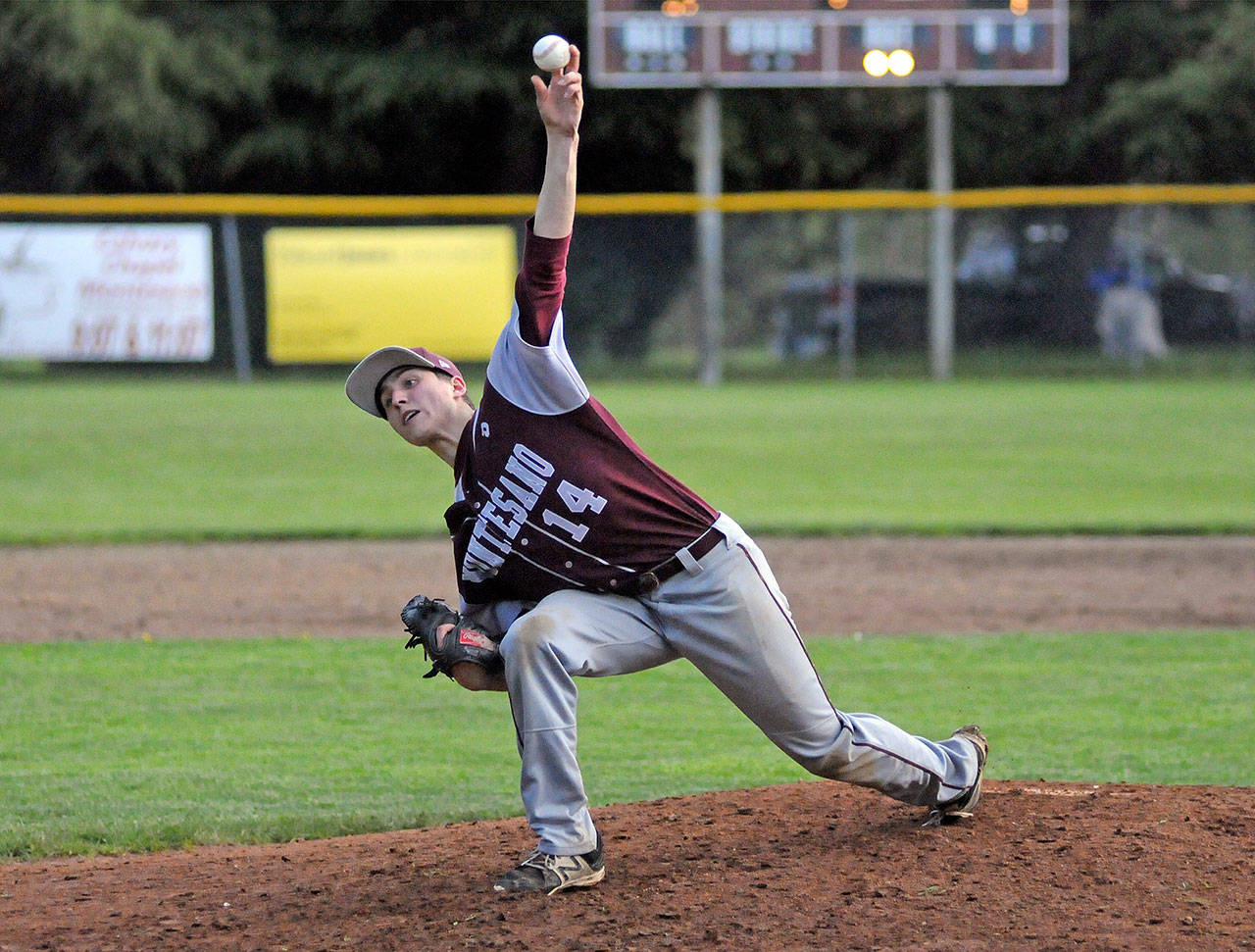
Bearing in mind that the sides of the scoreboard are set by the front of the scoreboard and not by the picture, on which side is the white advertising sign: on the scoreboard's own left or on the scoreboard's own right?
on the scoreboard's own right

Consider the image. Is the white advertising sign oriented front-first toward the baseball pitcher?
yes

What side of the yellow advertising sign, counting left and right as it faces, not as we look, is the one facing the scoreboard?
left

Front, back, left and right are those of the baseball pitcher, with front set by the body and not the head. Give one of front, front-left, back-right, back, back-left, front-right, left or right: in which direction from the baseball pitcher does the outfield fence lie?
back-right

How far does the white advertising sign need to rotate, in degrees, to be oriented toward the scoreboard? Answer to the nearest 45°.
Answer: approximately 90° to its left

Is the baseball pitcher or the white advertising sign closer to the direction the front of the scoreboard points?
the baseball pitcher
